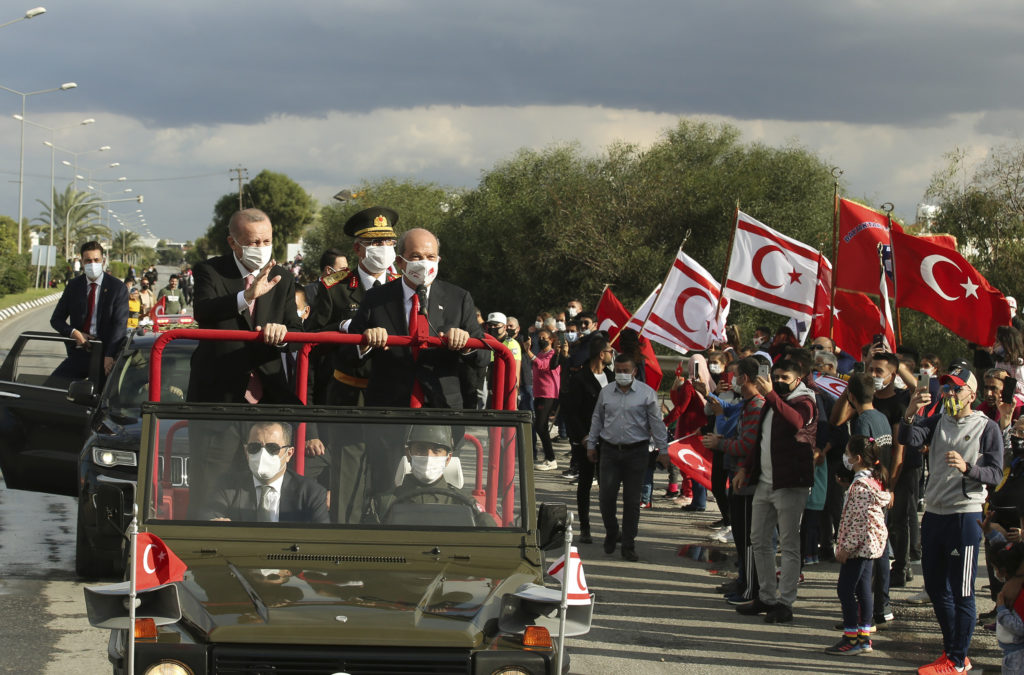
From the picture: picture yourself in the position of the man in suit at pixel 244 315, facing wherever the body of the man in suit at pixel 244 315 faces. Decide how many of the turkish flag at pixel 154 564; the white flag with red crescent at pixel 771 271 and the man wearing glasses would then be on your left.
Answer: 1

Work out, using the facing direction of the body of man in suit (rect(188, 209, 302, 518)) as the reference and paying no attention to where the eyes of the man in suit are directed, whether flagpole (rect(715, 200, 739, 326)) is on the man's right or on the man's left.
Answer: on the man's left

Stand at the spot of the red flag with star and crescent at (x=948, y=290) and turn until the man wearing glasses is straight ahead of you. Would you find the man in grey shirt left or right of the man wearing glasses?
right

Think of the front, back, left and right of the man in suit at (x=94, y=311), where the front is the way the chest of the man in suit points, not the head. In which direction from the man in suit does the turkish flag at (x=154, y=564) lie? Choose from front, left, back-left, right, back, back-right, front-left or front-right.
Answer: front

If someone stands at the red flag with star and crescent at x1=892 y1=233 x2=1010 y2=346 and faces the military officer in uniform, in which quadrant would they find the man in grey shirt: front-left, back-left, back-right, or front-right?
front-right

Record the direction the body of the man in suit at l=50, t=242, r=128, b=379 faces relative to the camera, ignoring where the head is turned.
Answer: toward the camera

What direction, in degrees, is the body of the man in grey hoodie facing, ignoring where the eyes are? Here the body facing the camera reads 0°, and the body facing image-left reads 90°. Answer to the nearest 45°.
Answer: approximately 45°

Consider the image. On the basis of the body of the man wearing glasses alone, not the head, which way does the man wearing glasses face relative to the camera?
toward the camera

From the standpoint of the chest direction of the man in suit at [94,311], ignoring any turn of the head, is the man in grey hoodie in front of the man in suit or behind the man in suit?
in front

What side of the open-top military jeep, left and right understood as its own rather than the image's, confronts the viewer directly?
front

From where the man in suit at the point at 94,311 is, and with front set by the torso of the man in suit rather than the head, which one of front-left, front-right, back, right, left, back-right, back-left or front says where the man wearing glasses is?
front

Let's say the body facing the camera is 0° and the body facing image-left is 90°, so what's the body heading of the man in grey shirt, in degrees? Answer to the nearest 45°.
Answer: approximately 0°

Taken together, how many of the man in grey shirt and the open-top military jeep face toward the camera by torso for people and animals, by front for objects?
2
